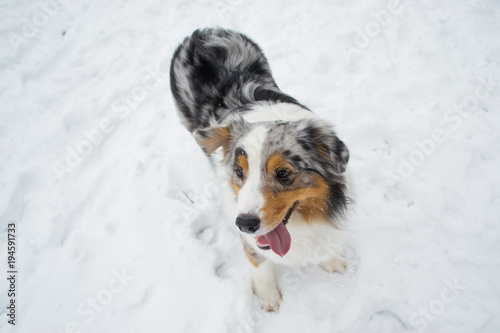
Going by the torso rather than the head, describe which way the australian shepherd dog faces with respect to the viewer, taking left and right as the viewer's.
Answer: facing the viewer and to the right of the viewer
